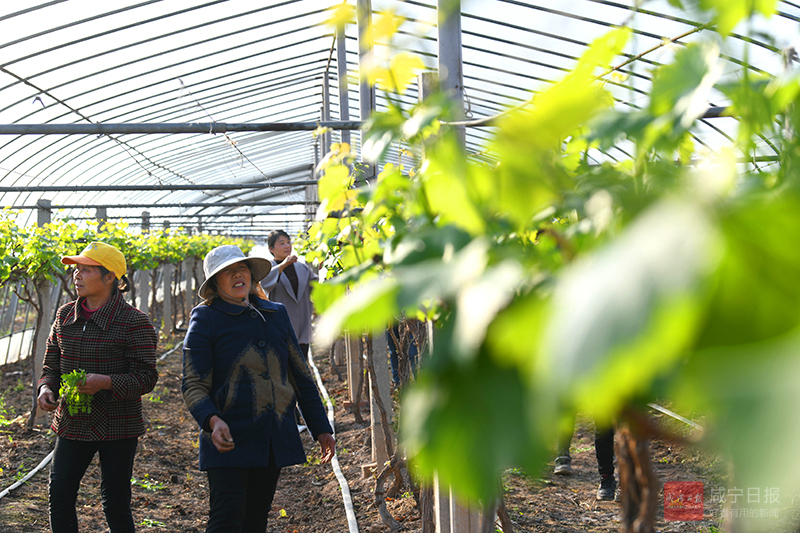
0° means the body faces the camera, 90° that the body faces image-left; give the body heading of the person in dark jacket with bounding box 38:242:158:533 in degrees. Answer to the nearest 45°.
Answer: approximately 45°

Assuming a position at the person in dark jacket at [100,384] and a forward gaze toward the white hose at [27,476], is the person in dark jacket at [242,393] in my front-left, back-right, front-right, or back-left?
back-right

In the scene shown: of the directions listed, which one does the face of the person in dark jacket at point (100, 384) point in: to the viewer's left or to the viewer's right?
to the viewer's left

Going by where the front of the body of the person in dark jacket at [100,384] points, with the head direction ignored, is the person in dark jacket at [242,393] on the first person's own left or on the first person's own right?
on the first person's own left

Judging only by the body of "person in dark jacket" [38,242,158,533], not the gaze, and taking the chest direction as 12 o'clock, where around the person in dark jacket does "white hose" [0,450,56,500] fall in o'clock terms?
The white hose is roughly at 4 o'clock from the person in dark jacket.
